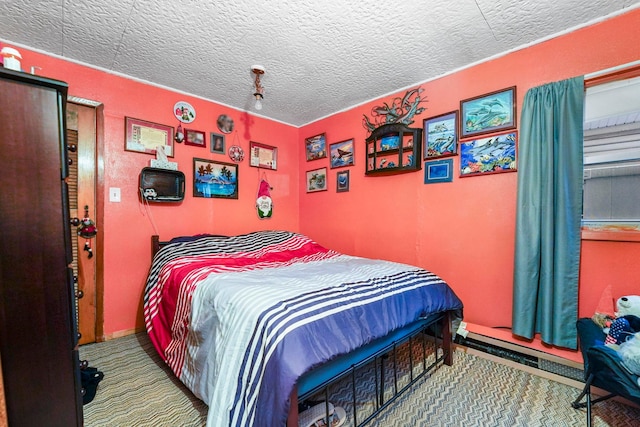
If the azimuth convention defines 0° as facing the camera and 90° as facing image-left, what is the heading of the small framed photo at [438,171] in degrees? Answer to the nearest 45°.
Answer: approximately 45°

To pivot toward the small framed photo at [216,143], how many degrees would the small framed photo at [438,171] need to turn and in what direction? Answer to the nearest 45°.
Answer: approximately 45° to its right

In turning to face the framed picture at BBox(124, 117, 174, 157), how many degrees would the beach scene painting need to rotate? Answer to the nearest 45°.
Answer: approximately 135° to its right

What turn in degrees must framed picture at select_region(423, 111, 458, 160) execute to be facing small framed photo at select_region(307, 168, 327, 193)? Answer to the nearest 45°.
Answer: approximately 45° to its right

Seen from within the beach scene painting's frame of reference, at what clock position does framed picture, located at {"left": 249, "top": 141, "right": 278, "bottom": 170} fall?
The framed picture is roughly at 10 o'clock from the beach scene painting.

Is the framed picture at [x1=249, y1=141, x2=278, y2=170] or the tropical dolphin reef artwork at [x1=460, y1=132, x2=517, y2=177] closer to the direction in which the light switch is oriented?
the tropical dolphin reef artwork

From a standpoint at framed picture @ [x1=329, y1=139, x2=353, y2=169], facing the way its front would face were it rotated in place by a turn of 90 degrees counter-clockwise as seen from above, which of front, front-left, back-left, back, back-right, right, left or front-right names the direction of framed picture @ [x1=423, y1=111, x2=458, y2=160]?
front

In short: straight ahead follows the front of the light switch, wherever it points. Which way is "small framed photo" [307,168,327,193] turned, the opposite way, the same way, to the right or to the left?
to the right

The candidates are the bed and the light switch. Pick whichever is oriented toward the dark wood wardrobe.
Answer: the light switch

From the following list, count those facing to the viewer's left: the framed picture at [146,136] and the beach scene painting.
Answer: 0

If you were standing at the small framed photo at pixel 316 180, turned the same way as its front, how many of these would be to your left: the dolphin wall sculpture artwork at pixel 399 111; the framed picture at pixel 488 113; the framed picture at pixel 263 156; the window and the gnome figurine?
3

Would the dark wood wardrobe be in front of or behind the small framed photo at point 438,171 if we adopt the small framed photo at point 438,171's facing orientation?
in front
